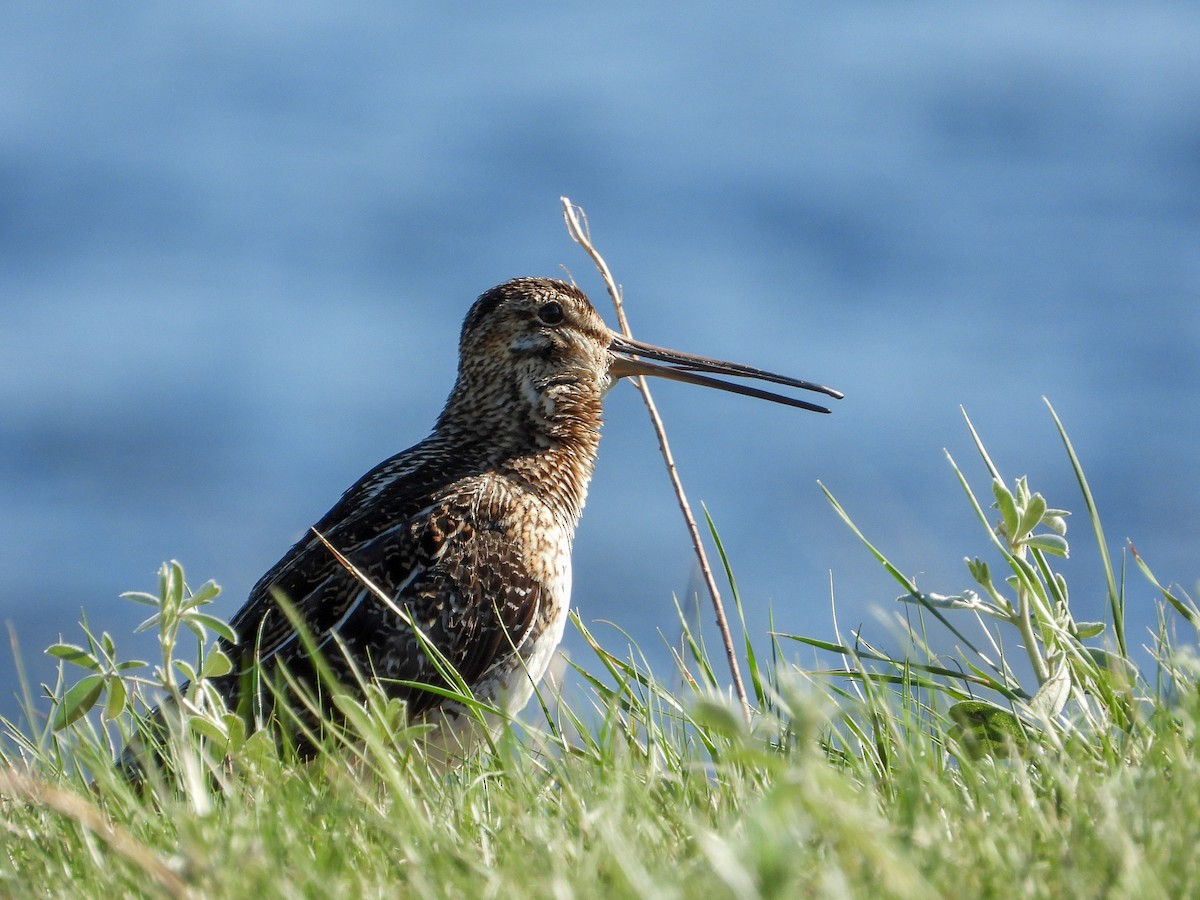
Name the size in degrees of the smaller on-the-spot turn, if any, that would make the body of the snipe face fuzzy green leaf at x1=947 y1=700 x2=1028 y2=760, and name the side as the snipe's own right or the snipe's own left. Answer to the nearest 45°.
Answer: approximately 45° to the snipe's own right

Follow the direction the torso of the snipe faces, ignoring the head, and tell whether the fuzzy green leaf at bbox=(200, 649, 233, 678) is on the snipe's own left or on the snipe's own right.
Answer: on the snipe's own right

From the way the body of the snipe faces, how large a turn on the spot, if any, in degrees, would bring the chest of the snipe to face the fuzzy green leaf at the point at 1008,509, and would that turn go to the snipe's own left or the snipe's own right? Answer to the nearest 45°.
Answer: approximately 45° to the snipe's own right

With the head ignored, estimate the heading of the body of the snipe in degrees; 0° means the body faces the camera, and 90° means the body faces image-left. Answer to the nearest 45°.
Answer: approximately 270°

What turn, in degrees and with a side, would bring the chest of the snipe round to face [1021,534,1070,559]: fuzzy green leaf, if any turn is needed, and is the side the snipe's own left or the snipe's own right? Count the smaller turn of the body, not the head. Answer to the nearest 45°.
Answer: approximately 45° to the snipe's own right
